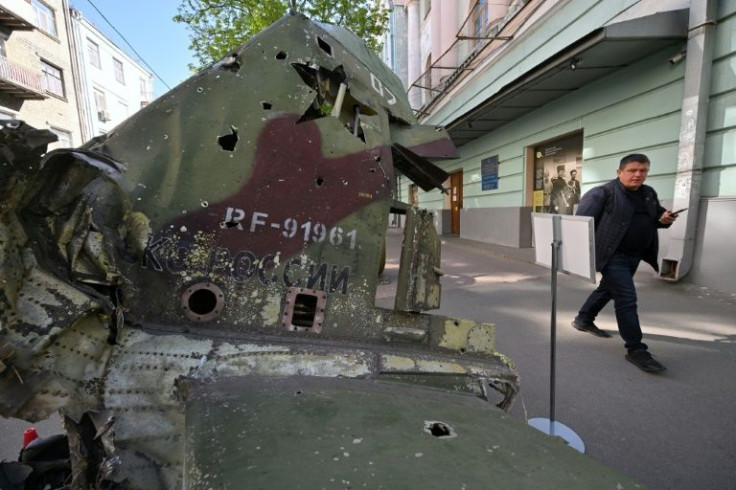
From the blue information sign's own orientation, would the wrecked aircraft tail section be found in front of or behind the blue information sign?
in front

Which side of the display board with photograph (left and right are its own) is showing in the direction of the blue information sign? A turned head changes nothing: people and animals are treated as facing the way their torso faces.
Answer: right

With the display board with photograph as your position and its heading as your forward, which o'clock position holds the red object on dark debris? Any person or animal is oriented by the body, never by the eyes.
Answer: The red object on dark debris is roughly at 11 o'clock from the display board with photograph.

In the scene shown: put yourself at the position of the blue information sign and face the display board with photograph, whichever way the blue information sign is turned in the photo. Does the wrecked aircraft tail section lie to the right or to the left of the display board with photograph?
right

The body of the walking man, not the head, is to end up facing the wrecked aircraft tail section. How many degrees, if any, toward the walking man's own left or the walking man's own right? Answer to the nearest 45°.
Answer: approximately 90° to the walking man's own right

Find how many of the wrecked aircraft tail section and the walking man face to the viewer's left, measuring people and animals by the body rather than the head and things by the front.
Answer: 1

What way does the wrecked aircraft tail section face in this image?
to the viewer's left

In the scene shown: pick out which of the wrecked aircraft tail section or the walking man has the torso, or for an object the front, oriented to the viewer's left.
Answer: the wrecked aircraft tail section

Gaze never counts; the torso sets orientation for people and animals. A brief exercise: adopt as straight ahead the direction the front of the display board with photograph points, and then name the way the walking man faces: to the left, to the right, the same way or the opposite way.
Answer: to the left
